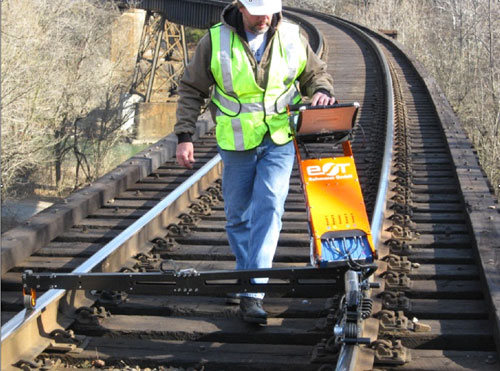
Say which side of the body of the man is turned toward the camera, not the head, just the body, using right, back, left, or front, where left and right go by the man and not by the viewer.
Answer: front

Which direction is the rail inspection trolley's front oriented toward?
toward the camera

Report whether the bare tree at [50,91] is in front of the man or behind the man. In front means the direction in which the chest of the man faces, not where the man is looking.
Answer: behind

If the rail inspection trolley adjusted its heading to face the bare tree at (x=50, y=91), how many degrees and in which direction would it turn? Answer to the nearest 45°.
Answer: approximately 180°
